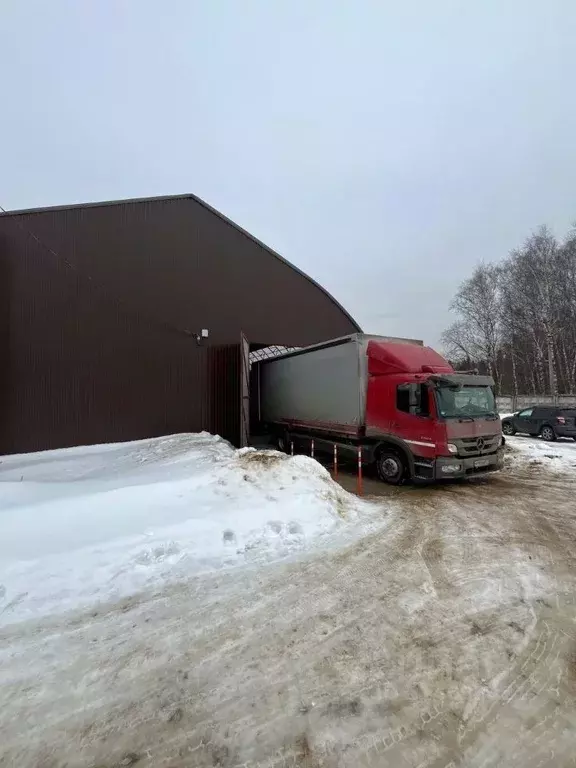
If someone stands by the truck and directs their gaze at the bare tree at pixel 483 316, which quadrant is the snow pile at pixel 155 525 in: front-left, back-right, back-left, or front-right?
back-left

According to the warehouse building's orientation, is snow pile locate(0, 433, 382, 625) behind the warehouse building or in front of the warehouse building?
in front

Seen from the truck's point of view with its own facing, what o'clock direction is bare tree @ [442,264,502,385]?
The bare tree is roughly at 8 o'clock from the truck.

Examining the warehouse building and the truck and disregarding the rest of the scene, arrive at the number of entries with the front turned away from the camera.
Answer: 0

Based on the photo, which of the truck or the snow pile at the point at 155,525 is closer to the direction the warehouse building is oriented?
the truck

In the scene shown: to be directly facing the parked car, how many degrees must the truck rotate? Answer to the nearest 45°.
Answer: approximately 90° to its left

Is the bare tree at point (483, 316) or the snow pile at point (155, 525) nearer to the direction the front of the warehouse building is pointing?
the snow pile

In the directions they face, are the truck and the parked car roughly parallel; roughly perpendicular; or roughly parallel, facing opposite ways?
roughly parallel, facing opposite ways

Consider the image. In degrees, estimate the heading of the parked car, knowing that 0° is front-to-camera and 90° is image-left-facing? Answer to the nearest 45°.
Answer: approximately 135°

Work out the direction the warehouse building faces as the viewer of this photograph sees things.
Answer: facing the viewer and to the right of the viewer

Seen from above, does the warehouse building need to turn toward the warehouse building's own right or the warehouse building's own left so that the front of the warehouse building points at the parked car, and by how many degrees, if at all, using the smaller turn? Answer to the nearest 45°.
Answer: approximately 45° to the warehouse building's own left

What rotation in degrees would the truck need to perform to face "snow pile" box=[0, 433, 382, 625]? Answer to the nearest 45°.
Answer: approximately 90° to its right

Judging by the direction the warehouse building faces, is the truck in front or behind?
in front

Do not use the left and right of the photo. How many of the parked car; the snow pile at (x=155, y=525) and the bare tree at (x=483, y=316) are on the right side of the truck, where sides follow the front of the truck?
1
